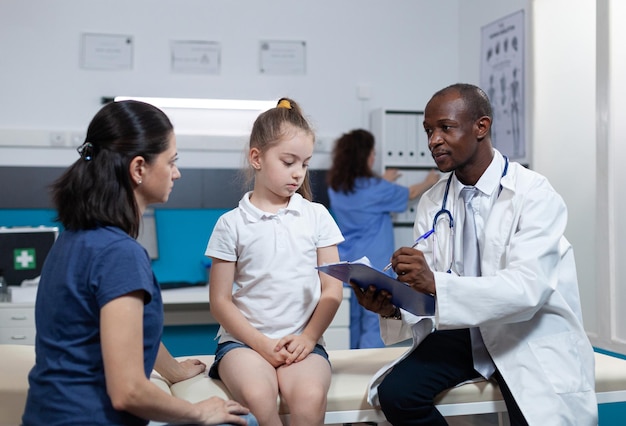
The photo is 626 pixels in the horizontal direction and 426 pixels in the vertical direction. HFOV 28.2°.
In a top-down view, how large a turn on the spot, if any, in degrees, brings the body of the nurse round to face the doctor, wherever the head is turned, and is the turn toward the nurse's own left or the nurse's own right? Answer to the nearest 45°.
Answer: approximately 135° to the nurse's own right

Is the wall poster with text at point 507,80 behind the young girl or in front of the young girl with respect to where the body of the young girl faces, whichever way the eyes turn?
behind

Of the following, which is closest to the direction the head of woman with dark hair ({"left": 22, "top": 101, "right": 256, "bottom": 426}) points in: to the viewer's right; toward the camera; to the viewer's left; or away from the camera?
to the viewer's right

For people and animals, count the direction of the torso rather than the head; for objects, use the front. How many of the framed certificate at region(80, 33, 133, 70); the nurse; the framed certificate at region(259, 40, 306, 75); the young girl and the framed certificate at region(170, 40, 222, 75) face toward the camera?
4

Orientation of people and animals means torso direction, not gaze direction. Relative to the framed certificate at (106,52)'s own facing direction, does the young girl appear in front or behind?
in front

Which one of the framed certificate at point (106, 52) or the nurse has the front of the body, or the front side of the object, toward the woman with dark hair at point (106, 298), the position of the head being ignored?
the framed certificate

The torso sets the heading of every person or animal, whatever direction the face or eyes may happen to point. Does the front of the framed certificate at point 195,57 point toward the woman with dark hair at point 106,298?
yes

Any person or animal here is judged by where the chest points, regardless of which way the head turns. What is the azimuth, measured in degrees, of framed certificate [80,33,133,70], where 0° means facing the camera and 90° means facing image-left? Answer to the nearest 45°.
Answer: approximately 0°

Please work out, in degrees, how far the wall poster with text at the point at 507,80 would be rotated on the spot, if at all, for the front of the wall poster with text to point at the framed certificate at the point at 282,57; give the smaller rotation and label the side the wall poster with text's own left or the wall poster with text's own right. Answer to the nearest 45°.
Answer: approximately 45° to the wall poster with text's own right

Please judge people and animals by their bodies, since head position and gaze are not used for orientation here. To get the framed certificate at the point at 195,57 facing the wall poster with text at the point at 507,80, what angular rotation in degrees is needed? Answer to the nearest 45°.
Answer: approximately 90° to its left

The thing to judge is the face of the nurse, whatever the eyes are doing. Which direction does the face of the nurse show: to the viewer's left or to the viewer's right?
to the viewer's right

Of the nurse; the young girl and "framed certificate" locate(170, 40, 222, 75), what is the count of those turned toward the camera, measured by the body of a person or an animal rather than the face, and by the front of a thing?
2
